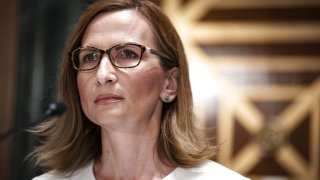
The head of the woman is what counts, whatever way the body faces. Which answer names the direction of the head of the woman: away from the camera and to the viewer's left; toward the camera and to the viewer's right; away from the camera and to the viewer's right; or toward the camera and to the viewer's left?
toward the camera and to the viewer's left

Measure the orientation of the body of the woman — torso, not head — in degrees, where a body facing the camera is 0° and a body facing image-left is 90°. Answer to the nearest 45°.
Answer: approximately 45°
